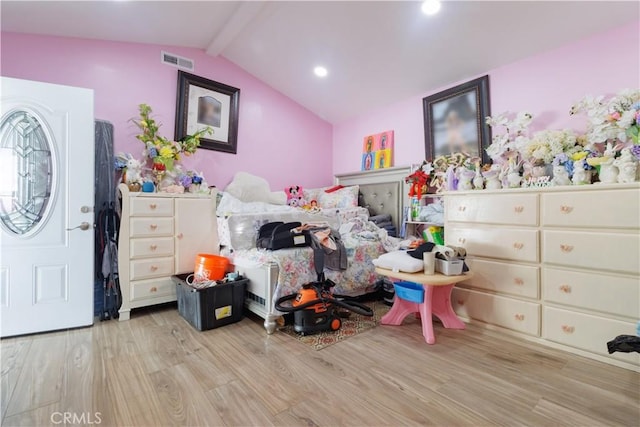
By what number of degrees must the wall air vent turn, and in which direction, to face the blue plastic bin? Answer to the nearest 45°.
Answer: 0° — it already faces it

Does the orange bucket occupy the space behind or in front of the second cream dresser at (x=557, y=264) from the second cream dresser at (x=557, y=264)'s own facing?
in front

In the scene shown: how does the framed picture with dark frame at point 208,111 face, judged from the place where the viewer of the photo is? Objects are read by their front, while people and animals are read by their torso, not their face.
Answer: facing the viewer and to the right of the viewer

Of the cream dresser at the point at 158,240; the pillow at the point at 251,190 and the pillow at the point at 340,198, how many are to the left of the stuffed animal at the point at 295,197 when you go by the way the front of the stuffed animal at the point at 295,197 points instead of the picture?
1

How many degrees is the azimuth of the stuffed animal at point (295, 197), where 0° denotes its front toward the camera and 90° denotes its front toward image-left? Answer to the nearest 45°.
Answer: approximately 0°

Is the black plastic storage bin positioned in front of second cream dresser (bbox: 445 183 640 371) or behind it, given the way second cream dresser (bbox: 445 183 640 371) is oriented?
in front

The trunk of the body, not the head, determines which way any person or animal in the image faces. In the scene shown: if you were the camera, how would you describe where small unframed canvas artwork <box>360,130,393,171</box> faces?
facing the viewer and to the left of the viewer

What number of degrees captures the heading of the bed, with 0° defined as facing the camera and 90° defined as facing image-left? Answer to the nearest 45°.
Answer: approximately 45°
